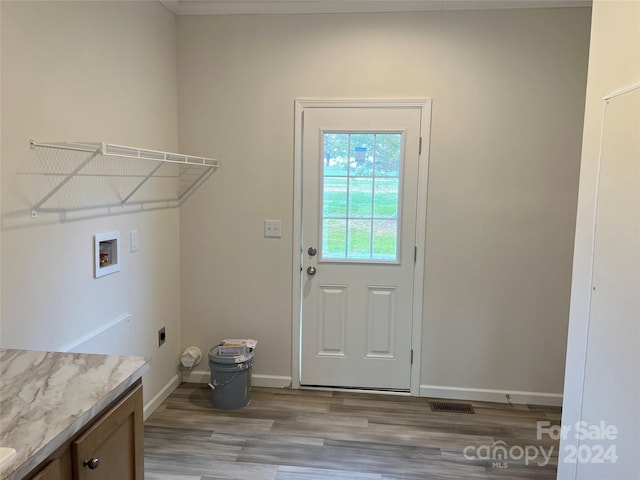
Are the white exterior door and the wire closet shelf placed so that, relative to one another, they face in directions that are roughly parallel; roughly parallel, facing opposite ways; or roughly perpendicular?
roughly perpendicular

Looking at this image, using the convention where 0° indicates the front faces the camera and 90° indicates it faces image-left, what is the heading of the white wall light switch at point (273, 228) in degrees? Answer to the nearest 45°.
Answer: approximately 0°

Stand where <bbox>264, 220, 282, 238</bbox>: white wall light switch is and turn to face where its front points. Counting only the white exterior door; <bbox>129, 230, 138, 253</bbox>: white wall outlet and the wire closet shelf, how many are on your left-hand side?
1

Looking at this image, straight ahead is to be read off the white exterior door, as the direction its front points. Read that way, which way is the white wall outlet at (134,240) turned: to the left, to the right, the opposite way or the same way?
to the left

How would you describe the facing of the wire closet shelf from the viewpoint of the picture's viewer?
facing the viewer and to the right of the viewer

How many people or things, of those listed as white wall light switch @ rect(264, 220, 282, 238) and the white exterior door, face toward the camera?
2

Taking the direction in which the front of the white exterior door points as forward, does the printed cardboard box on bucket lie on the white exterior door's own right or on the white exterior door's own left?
on the white exterior door's own right

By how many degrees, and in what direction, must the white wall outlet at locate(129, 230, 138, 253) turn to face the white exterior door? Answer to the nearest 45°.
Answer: approximately 45° to its left

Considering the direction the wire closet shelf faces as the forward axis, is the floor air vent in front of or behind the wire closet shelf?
in front
